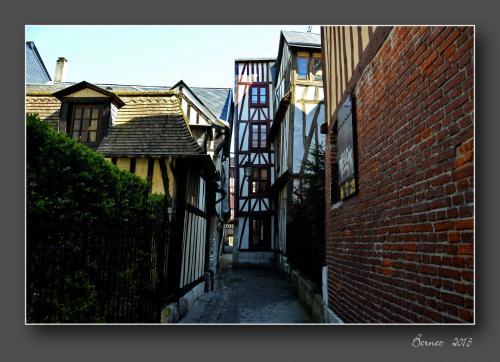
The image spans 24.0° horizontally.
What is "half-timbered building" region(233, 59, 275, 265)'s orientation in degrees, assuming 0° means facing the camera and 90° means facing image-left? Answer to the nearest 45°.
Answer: approximately 0°

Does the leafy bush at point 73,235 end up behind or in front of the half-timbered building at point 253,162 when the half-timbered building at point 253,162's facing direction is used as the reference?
in front

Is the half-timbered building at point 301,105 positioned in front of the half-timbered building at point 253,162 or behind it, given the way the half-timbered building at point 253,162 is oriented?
in front

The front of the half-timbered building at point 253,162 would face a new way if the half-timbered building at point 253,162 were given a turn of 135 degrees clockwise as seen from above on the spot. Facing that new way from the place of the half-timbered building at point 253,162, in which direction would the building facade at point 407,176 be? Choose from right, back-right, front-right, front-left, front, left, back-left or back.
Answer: back-left

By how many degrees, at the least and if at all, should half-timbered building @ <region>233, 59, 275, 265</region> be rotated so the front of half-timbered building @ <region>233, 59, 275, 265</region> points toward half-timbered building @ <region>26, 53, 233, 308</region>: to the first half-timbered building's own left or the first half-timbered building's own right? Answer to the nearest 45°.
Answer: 0° — it already faces it

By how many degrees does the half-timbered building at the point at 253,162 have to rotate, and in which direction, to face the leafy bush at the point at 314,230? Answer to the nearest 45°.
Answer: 0° — it already faces it

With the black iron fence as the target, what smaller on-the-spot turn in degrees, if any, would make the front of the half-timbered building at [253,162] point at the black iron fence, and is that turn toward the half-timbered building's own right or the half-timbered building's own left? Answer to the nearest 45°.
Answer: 0° — it already faces it

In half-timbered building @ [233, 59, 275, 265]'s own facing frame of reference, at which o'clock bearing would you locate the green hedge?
The green hedge is roughly at 12 o'clock from the half-timbered building.
